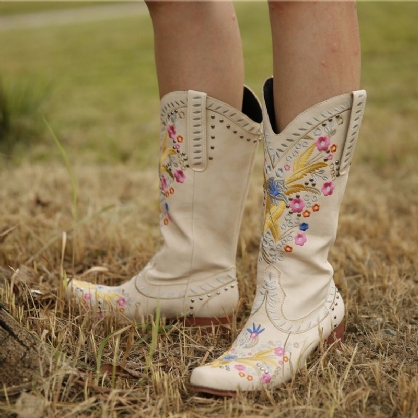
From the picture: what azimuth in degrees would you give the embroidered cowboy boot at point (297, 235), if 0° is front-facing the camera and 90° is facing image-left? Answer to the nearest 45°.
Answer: approximately 45°
